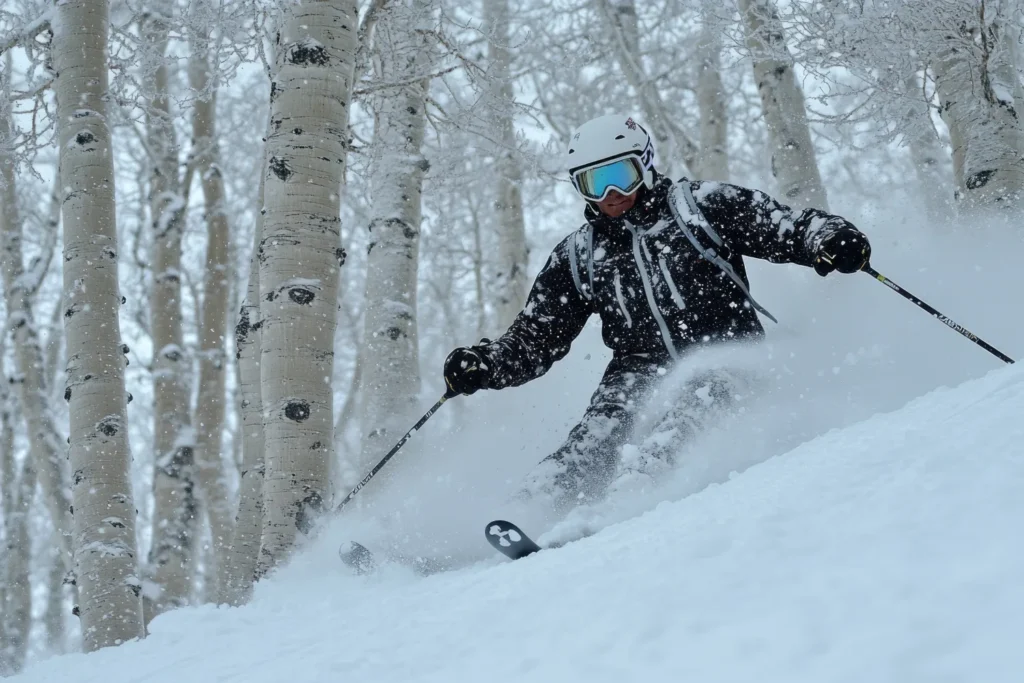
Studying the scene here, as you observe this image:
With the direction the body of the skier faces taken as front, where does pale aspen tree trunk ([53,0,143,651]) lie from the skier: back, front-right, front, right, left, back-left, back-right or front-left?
right

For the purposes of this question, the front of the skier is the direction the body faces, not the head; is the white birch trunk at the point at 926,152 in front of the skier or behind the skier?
behind

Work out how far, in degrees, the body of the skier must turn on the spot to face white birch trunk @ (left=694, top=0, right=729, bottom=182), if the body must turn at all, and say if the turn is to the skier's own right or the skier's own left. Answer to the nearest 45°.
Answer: approximately 180°

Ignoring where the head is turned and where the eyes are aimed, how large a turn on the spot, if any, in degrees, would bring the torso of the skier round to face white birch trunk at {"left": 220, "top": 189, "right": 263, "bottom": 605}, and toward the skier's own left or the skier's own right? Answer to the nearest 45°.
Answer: approximately 135° to the skier's own right

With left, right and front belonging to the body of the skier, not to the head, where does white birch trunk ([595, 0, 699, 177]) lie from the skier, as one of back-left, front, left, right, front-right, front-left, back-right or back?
back

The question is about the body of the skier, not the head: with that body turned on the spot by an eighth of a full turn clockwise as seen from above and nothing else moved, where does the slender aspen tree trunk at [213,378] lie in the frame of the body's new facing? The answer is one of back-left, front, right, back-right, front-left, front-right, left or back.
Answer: right

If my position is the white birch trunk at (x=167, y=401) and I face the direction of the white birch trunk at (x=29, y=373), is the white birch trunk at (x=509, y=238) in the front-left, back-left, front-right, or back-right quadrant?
back-right

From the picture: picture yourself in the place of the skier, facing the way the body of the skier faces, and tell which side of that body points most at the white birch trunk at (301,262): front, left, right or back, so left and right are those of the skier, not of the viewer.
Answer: right

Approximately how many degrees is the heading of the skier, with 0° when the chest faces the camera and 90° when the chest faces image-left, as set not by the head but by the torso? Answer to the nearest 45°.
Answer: approximately 0°
